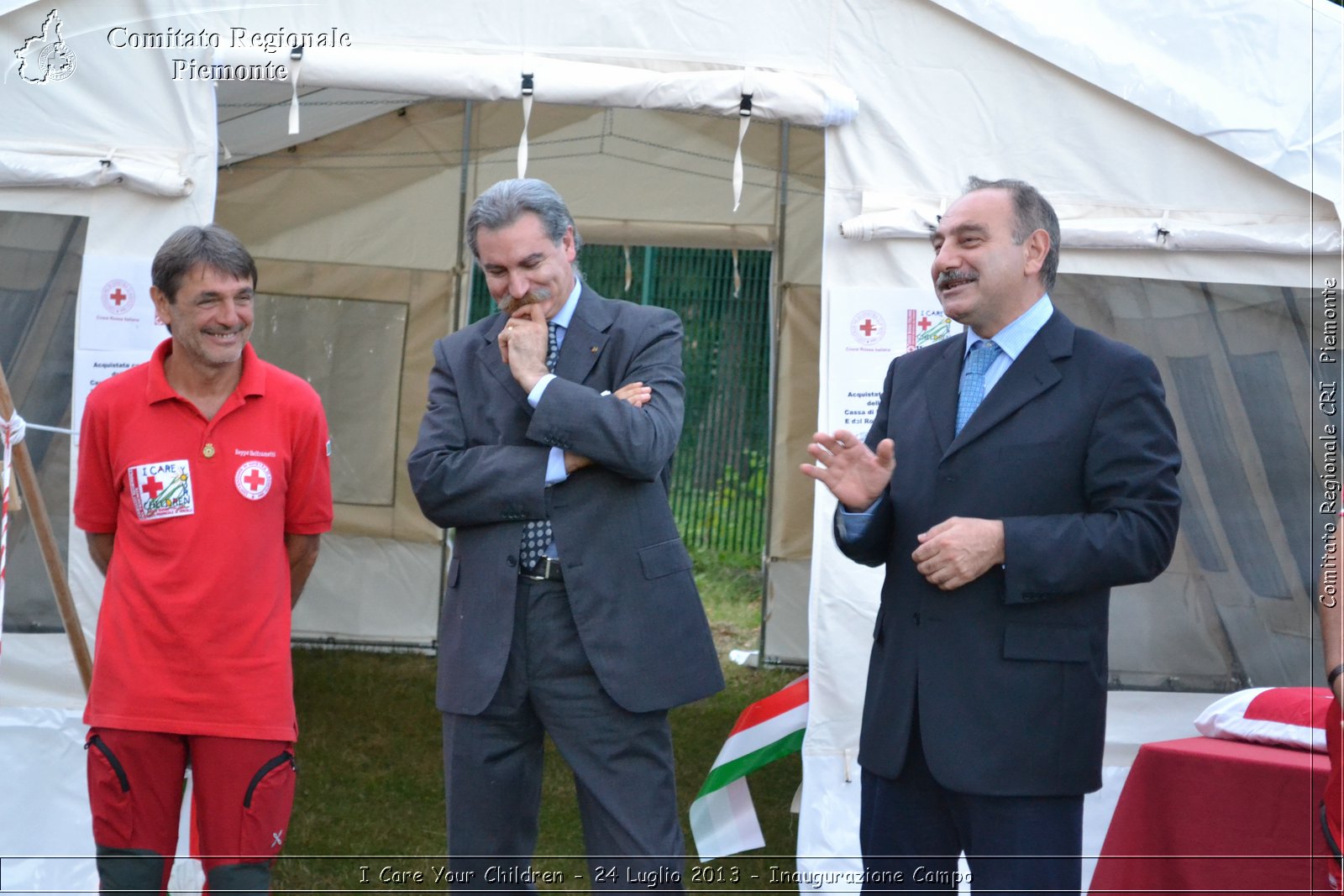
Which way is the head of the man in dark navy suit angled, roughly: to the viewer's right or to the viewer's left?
to the viewer's left

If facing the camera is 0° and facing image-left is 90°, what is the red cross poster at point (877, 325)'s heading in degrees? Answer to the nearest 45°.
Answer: approximately 0°

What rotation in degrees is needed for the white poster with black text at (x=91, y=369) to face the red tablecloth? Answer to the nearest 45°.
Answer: approximately 45° to its left

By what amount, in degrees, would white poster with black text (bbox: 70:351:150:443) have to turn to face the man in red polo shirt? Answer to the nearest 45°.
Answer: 0° — it already faces them

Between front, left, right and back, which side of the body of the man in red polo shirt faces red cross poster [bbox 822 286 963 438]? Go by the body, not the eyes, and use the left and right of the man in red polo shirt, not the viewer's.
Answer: left

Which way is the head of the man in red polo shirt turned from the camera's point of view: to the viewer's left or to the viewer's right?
to the viewer's right

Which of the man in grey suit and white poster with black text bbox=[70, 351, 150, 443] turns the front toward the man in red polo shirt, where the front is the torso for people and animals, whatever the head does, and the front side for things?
the white poster with black text

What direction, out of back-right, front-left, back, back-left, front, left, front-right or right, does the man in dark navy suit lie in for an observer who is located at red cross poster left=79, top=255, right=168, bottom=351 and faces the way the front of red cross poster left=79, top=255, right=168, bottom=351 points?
front-left
